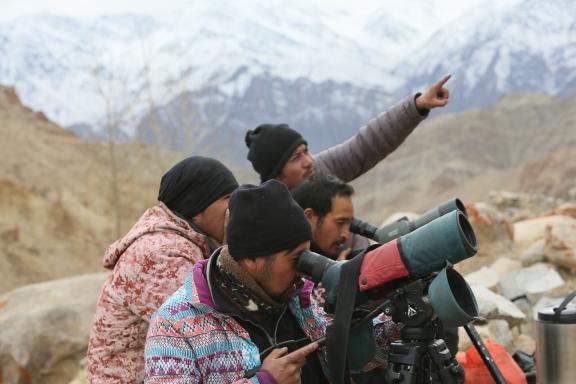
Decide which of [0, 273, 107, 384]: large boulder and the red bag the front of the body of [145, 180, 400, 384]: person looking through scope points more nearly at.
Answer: the red bag

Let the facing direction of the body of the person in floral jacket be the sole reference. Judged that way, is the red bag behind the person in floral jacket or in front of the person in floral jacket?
in front

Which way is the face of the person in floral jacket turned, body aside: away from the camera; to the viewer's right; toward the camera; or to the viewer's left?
to the viewer's right

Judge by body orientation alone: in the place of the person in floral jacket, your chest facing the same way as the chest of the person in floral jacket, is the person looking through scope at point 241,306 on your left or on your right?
on your right

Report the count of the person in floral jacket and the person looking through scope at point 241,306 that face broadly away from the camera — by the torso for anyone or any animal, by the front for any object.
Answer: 0

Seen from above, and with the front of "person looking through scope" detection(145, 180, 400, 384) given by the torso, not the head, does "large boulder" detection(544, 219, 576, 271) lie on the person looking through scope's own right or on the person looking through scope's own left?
on the person looking through scope's own left

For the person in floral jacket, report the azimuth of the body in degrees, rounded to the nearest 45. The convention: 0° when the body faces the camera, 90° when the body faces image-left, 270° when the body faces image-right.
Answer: approximately 270°

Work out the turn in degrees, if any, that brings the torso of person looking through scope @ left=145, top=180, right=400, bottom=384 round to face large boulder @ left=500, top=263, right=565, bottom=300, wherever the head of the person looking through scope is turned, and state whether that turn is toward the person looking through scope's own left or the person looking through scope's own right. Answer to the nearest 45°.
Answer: approximately 90° to the person looking through scope's own left

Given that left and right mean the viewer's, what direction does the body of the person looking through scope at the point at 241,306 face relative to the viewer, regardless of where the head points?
facing the viewer and to the right of the viewer

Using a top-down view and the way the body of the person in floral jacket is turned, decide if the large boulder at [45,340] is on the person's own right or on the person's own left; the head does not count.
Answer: on the person's own left
